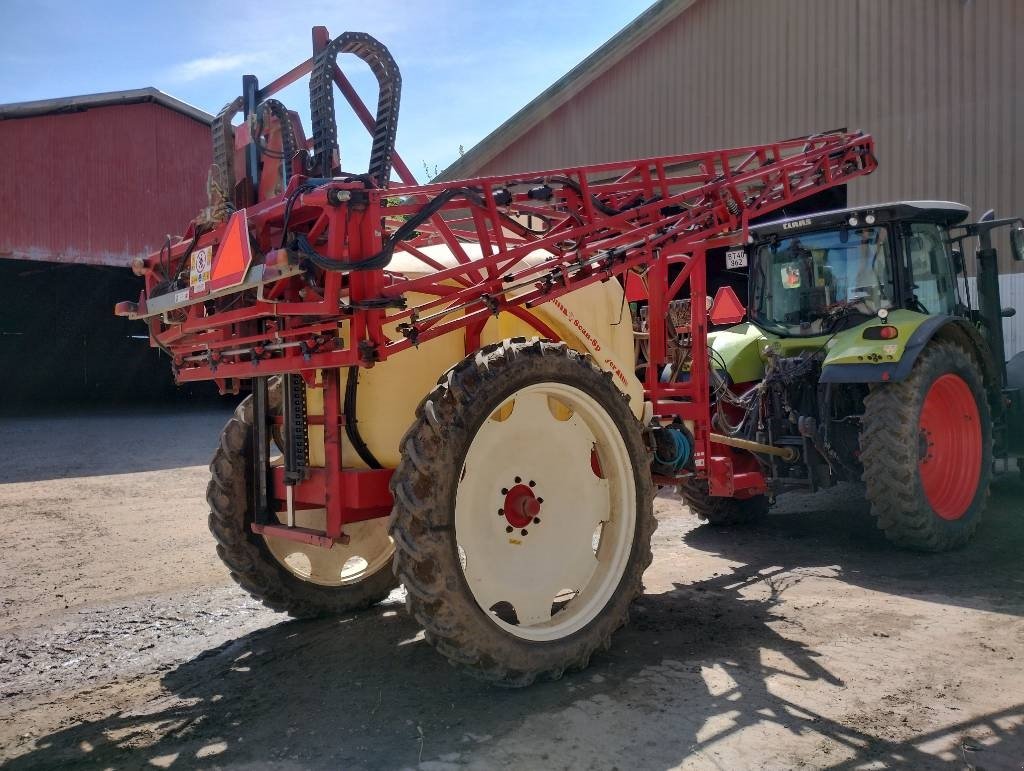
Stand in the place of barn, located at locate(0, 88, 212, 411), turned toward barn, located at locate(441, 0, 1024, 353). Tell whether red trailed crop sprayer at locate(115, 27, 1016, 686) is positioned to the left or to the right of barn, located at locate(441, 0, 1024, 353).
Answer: right

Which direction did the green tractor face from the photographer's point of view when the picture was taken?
facing away from the viewer and to the right of the viewer

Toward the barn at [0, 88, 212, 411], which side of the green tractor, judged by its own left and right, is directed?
left

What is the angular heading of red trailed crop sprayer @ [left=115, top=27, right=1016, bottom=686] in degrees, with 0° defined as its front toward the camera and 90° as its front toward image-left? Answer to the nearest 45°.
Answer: approximately 225°
